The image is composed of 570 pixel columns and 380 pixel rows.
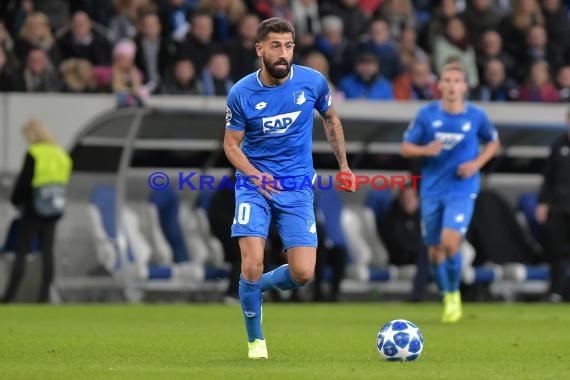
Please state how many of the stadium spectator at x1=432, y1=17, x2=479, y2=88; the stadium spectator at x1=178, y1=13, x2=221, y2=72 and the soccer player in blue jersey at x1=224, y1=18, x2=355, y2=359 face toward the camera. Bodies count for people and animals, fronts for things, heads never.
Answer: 3

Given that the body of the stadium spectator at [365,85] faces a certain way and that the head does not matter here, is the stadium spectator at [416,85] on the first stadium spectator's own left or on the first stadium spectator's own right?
on the first stadium spectator's own left

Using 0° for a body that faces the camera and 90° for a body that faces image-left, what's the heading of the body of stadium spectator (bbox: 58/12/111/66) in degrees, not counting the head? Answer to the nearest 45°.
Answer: approximately 0°

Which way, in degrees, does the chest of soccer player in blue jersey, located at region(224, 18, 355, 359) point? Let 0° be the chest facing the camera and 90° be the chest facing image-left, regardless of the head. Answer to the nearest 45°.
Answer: approximately 0°
